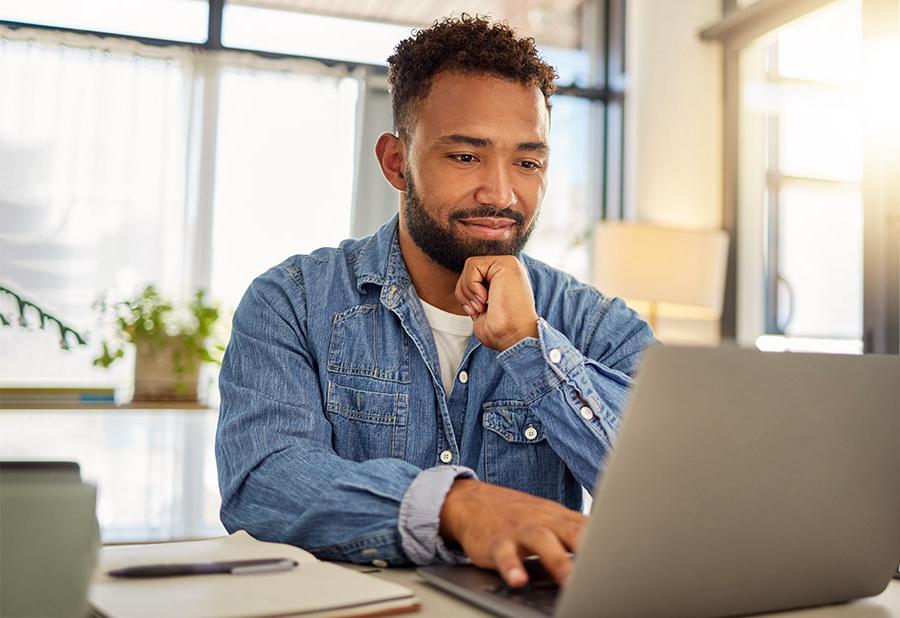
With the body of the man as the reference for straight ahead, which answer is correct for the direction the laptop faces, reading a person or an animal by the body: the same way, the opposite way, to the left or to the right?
the opposite way

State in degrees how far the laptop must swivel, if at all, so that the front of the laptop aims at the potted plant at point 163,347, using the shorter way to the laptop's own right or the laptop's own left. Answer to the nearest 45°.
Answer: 0° — it already faces it

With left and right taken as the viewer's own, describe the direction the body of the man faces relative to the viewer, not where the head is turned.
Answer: facing the viewer and to the right of the viewer

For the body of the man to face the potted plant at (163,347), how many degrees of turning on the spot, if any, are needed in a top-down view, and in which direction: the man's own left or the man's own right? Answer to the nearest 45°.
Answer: approximately 180°

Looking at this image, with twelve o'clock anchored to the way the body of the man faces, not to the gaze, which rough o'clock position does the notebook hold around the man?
The notebook is roughly at 2 o'clock from the man.

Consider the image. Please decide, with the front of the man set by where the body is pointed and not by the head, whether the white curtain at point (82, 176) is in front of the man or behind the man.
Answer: behind

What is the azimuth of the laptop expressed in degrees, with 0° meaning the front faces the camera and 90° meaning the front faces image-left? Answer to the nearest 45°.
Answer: approximately 135°

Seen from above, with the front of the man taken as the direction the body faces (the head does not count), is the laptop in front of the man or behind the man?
in front

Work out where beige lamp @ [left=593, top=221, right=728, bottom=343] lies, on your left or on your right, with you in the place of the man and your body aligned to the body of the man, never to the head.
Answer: on your left
